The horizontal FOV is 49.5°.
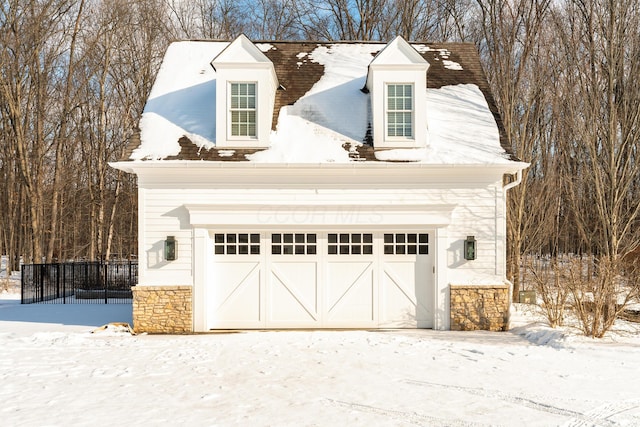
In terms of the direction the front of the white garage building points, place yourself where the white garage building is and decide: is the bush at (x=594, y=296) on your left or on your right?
on your left

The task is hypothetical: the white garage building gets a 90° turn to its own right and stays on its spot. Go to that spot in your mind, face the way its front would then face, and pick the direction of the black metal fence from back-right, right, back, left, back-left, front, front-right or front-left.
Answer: front-right

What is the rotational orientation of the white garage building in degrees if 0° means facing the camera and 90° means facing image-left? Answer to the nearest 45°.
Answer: approximately 0°
